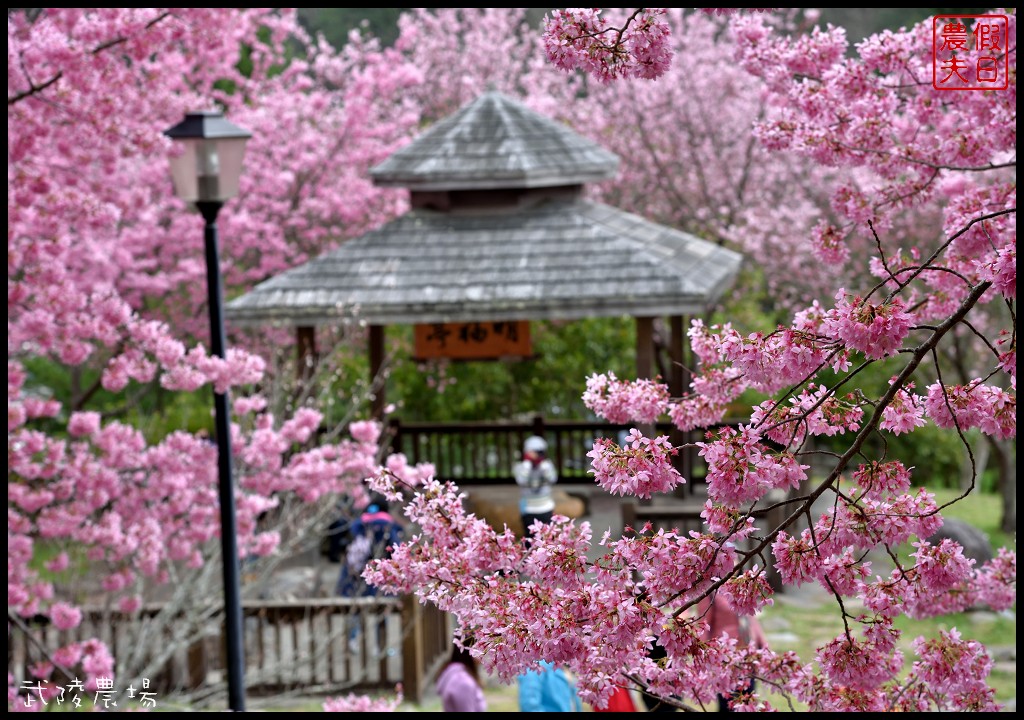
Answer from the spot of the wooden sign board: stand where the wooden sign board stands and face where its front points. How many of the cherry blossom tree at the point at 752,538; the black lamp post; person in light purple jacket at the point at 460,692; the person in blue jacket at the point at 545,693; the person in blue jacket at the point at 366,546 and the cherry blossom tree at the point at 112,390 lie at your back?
0

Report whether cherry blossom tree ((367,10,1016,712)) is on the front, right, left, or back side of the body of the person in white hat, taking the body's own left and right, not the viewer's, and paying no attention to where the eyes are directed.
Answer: front

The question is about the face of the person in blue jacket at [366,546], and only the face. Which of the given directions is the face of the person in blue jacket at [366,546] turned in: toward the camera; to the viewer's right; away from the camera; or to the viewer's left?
away from the camera

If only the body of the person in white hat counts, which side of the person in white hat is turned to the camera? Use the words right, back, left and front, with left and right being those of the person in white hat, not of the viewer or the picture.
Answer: front

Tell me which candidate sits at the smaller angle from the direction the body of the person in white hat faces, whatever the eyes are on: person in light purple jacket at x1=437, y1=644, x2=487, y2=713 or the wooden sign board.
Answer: the person in light purple jacket

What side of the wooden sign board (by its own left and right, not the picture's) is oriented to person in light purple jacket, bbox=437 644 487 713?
front

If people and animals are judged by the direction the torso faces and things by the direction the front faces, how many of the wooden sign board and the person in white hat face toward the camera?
2

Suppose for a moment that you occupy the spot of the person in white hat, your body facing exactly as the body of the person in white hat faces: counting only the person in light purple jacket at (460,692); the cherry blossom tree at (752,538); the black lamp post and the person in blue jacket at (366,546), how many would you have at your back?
0

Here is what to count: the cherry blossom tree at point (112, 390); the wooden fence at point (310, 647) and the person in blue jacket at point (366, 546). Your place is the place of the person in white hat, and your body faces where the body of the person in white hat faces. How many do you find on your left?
0

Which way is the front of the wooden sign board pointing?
toward the camera

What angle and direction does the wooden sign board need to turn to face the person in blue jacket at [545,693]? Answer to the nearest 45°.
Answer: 0° — it already faces them

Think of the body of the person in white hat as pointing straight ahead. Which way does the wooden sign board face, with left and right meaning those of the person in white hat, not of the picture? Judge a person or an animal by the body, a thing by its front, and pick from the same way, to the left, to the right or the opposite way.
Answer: the same way
